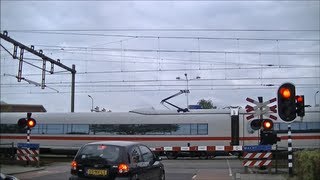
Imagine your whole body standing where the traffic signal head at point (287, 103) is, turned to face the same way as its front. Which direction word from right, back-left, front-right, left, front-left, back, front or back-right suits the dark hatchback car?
front-right

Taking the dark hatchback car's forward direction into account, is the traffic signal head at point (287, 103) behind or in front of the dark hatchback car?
in front

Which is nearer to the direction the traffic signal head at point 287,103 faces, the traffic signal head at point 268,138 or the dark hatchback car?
the dark hatchback car

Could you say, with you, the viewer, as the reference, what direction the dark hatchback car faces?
facing away from the viewer and to the right of the viewer

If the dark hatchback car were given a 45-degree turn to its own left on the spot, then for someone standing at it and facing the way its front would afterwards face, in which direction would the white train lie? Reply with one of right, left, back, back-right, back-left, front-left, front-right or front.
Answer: front

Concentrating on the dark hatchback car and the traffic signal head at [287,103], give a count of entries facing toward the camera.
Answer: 1

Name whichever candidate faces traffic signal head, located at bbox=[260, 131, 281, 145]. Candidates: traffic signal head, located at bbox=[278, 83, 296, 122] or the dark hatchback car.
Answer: the dark hatchback car

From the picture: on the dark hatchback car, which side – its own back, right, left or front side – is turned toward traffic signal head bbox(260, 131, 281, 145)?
front

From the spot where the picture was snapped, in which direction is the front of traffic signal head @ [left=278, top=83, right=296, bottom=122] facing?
facing the viewer

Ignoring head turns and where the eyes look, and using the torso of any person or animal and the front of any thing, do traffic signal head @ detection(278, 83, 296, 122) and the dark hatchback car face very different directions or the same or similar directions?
very different directions
